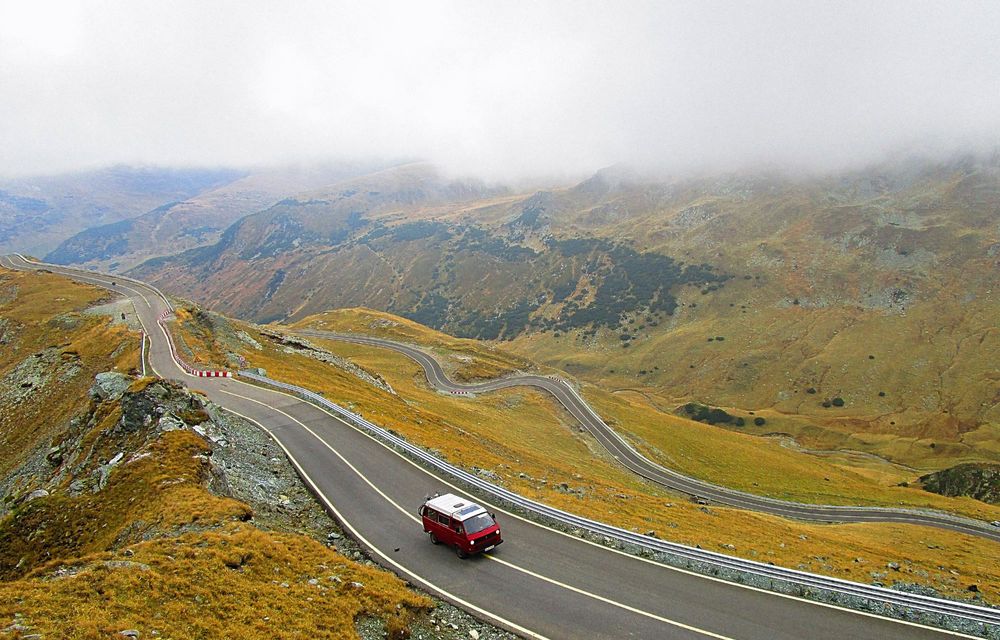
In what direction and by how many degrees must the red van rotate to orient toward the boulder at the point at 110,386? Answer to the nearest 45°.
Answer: approximately 180°

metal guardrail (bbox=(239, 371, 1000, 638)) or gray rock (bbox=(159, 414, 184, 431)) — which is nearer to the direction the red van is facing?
the metal guardrail
